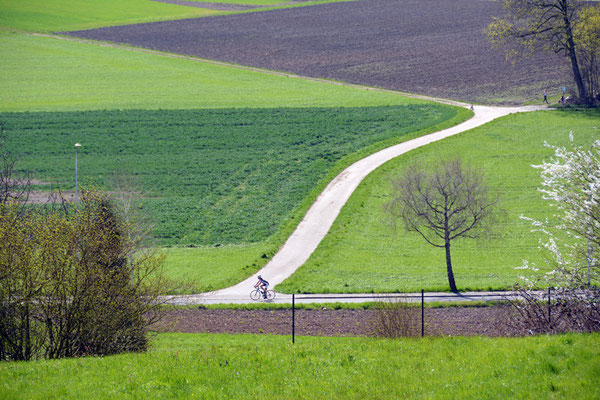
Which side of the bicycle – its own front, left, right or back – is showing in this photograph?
left

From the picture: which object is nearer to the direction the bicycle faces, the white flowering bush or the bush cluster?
the bush cluster

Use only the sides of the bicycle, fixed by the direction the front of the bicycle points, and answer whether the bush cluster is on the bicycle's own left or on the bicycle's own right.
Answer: on the bicycle's own left

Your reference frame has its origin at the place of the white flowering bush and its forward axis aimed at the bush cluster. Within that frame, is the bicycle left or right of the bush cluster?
right

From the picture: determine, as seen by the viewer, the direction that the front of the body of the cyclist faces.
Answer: to the viewer's left
